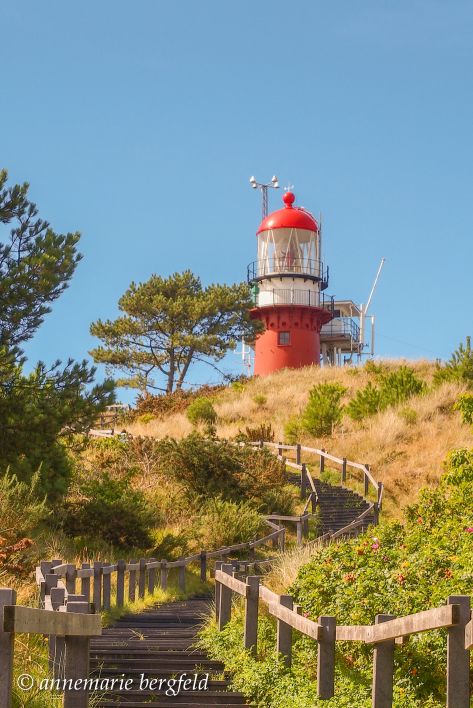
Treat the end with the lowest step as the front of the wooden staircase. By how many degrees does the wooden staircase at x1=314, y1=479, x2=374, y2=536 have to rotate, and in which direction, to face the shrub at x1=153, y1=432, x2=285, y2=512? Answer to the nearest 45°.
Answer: approximately 90° to its right

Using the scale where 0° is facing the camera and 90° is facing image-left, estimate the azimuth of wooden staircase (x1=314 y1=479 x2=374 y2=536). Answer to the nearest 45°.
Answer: approximately 0°

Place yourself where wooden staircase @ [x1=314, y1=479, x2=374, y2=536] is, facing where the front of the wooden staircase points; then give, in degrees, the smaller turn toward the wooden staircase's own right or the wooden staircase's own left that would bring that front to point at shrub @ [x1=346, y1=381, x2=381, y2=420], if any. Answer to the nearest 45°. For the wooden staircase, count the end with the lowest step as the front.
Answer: approximately 180°

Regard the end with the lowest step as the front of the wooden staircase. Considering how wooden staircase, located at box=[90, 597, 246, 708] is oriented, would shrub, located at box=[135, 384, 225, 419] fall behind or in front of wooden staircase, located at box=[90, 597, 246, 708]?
behind

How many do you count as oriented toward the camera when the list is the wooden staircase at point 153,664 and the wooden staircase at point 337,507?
2

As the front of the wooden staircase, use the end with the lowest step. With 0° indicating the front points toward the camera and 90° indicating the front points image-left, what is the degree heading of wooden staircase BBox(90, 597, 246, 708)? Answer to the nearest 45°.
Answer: approximately 0°

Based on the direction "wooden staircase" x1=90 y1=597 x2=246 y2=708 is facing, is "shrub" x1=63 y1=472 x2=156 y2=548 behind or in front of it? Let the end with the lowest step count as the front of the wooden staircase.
behind

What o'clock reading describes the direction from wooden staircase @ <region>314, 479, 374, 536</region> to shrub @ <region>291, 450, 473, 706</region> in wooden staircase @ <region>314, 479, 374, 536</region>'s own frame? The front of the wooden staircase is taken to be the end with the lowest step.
The shrub is roughly at 12 o'clock from the wooden staircase.
